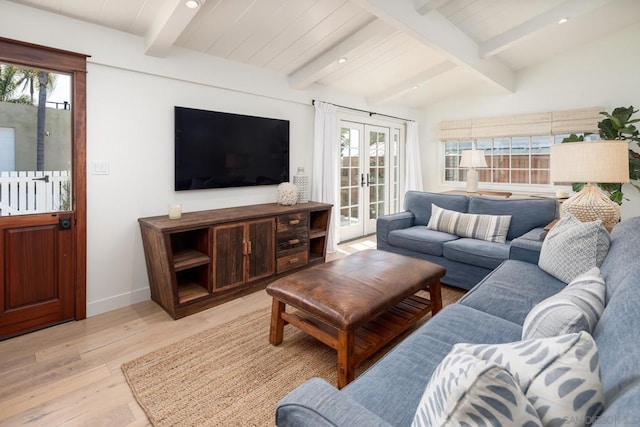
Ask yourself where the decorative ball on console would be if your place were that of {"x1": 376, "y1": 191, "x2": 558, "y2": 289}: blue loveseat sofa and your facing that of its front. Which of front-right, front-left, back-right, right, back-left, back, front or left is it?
front-right

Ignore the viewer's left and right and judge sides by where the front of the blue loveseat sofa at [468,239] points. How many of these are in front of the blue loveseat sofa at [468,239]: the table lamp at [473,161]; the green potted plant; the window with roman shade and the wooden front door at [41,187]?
1

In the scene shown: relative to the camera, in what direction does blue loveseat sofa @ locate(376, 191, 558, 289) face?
facing the viewer and to the left of the viewer

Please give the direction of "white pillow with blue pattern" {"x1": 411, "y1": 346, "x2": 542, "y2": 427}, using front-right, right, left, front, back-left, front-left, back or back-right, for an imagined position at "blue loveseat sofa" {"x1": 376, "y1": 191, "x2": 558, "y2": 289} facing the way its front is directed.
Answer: front-left

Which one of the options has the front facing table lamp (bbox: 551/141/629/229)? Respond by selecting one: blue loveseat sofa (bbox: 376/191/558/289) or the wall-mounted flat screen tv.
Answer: the wall-mounted flat screen tv

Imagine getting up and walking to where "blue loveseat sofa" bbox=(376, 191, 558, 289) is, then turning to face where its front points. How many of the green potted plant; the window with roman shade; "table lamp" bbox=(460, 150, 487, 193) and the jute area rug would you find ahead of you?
1

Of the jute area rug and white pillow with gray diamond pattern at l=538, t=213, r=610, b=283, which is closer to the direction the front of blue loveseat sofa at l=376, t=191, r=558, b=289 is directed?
the jute area rug

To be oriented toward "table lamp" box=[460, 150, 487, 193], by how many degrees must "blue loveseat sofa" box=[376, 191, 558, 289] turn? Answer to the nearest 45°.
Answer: approximately 135° to its right

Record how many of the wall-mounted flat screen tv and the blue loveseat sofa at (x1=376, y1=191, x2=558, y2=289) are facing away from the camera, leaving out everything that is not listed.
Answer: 0

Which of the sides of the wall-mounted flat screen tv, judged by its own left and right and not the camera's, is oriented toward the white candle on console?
right

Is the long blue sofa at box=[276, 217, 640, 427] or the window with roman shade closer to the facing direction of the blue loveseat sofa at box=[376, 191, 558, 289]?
the long blue sofa

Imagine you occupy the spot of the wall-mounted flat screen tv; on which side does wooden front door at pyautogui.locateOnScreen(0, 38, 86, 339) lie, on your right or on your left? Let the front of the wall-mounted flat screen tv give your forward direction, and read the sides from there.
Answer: on your right

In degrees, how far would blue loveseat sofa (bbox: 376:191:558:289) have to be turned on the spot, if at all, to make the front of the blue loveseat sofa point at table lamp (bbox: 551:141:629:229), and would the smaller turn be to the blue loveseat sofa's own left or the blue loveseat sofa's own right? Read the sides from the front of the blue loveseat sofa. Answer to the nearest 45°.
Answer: approximately 90° to the blue loveseat sofa's own left

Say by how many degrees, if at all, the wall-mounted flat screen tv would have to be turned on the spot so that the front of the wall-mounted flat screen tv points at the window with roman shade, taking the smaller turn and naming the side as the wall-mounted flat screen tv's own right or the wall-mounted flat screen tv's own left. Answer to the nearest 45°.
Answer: approximately 45° to the wall-mounted flat screen tv's own left

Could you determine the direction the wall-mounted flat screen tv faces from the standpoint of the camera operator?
facing the viewer and to the right of the viewer

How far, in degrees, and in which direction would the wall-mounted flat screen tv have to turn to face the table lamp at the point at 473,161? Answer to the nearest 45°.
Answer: approximately 45° to its left

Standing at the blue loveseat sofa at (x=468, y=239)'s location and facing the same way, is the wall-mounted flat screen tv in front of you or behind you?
in front

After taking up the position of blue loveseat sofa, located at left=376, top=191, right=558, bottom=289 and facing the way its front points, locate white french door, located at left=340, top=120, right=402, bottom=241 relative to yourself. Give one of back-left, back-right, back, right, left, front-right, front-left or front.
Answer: right

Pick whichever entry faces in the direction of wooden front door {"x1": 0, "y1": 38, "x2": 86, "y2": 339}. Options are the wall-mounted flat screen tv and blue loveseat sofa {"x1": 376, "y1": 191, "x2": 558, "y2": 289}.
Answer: the blue loveseat sofa
